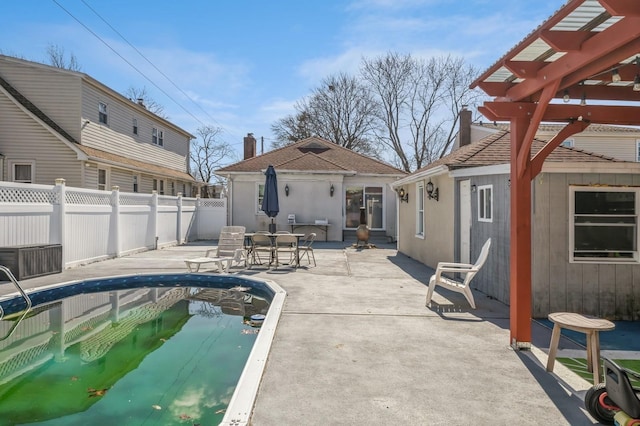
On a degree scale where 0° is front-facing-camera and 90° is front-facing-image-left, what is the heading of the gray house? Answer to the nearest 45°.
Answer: approximately 45°

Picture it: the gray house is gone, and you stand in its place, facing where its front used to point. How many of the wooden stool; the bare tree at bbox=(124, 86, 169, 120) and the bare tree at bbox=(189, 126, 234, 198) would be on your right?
2

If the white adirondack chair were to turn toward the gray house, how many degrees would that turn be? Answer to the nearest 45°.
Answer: approximately 180°

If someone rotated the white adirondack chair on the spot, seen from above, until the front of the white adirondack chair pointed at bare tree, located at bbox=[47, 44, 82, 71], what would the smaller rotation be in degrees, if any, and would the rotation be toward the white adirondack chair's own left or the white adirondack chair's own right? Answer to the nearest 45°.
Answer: approximately 45° to the white adirondack chair's own right

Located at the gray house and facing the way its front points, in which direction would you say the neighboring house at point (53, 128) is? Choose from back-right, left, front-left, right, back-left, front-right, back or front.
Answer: front-right

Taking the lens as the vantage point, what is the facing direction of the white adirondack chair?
facing to the left of the viewer

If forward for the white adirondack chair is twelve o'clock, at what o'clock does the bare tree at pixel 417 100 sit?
The bare tree is roughly at 3 o'clock from the white adirondack chair.

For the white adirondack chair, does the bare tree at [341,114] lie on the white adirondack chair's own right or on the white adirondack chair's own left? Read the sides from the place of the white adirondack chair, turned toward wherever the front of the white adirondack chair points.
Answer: on the white adirondack chair's own right

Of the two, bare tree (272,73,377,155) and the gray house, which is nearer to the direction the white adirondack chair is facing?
the bare tree

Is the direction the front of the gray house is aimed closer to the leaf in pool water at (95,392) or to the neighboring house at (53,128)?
the leaf in pool water

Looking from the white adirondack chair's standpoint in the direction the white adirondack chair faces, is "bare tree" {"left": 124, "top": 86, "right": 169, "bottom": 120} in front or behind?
in front

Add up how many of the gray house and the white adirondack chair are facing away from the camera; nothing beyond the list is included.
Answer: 0
